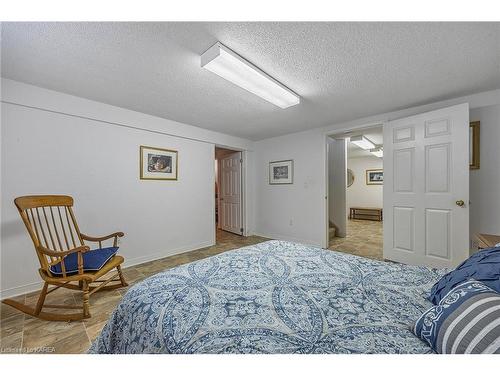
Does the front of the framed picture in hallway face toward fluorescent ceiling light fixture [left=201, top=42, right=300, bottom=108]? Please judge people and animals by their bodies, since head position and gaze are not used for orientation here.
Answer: yes

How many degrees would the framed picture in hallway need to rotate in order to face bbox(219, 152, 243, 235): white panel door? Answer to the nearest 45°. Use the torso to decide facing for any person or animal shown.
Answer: approximately 45° to its right

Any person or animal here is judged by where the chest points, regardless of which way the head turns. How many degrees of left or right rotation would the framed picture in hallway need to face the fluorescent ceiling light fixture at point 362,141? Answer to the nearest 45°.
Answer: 0° — it already faces it

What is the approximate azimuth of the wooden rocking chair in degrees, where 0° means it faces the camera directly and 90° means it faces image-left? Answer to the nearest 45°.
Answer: approximately 315°

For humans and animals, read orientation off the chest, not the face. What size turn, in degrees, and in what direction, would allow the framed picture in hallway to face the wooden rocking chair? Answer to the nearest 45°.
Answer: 0° — it already faces it

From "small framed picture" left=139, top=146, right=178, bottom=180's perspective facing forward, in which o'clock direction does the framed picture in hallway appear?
The framed picture in hallway is roughly at 10 o'clock from the small framed picture.

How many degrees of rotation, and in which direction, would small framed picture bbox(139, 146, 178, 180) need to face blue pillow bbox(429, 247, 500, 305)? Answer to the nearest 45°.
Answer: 0° — it already faces it

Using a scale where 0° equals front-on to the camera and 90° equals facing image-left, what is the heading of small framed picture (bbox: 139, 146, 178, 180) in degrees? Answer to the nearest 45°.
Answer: approximately 315°
